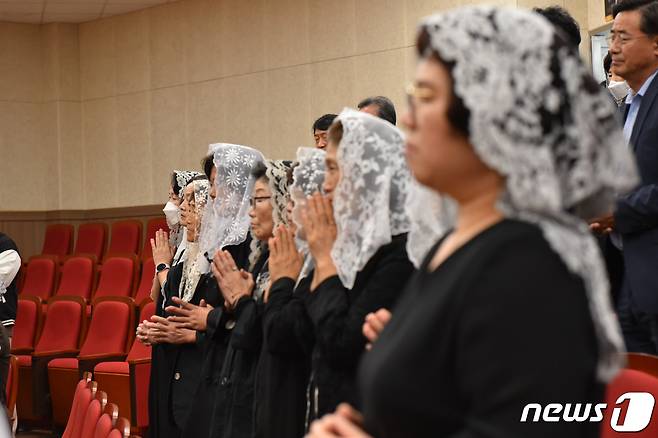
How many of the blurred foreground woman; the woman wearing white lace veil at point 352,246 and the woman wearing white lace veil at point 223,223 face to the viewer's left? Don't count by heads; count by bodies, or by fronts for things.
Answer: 3

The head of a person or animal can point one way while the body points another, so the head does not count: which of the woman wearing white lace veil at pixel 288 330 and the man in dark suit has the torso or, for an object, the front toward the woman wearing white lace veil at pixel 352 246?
the man in dark suit

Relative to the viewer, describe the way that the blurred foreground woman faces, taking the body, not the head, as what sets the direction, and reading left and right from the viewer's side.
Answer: facing to the left of the viewer

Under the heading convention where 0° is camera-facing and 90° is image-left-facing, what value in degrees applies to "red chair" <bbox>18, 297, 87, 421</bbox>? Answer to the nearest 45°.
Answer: approximately 45°

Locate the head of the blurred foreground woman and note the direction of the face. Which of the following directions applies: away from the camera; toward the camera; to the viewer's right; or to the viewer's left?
to the viewer's left

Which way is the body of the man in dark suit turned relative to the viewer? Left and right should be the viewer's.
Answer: facing the viewer and to the left of the viewer

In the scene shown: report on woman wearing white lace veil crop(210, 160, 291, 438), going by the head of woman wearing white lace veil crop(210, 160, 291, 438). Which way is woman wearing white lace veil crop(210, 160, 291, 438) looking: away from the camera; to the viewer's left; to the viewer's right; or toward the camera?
to the viewer's left

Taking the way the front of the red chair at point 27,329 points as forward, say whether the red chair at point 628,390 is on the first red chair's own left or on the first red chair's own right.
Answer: on the first red chair's own left

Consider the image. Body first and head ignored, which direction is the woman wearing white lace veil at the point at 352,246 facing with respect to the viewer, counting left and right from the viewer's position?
facing to the left of the viewer

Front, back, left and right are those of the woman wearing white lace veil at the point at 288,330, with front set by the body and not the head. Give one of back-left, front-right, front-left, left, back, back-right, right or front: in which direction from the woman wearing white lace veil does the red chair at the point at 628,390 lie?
back-left

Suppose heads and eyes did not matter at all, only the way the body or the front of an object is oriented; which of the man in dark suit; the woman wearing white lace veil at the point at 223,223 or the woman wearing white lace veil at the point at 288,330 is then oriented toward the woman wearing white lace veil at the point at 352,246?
the man in dark suit

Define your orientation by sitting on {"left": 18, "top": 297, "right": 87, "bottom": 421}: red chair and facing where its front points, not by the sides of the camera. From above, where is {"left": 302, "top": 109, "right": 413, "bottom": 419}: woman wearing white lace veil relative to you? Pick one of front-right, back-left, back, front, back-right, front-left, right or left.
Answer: front-left
